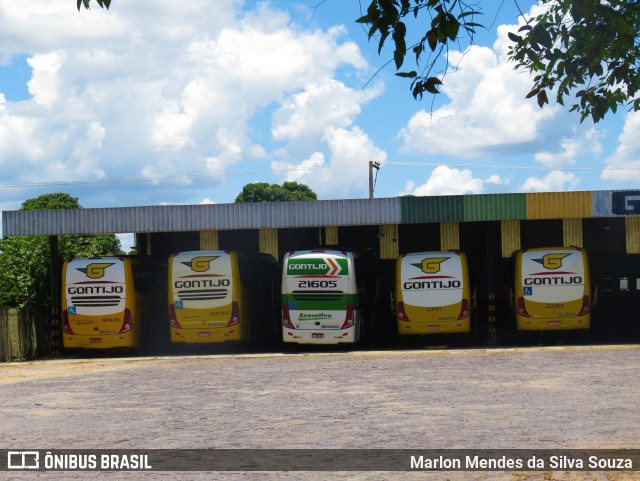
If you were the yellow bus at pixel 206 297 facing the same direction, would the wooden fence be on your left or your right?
on your left

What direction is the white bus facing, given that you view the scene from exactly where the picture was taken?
facing away from the viewer

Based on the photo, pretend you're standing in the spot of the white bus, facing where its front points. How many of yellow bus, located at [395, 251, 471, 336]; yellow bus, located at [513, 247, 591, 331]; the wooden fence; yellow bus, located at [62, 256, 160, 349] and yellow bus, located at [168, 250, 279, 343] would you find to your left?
3

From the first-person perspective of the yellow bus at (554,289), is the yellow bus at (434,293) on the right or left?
on its left

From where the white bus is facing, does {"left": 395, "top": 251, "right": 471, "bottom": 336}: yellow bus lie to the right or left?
on its right

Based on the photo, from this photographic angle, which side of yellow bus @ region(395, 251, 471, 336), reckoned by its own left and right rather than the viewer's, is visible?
back

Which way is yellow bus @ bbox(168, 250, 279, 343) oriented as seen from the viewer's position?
away from the camera

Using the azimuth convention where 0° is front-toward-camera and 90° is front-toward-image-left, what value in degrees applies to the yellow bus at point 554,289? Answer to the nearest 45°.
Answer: approximately 180°

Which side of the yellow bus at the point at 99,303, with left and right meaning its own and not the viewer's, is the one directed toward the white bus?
right

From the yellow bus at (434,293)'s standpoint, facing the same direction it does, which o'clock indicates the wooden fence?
The wooden fence is roughly at 9 o'clock from the yellow bus.

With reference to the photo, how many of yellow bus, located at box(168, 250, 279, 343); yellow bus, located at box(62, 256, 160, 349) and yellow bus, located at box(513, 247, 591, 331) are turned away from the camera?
3

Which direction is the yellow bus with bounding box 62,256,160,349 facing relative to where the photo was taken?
away from the camera

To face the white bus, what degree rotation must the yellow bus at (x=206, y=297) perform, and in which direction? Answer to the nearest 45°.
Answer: approximately 90° to its right
